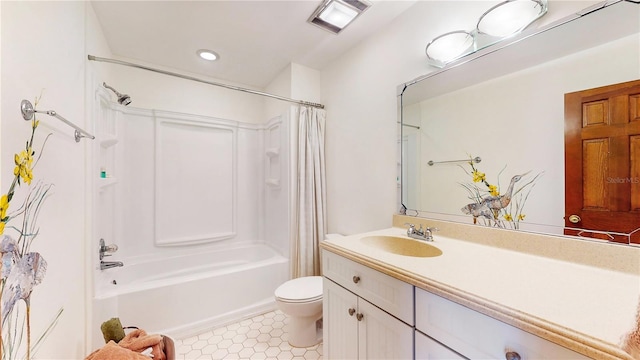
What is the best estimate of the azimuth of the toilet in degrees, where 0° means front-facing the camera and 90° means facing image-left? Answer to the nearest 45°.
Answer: approximately 45°

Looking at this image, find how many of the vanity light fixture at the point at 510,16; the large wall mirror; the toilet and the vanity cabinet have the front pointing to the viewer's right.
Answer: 0

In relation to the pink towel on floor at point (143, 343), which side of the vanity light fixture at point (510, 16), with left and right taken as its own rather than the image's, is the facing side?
front

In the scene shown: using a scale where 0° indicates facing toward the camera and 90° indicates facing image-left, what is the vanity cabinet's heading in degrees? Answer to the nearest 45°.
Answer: approximately 45°

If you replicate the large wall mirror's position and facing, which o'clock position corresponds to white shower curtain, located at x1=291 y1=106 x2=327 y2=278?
The white shower curtain is roughly at 2 o'clock from the large wall mirror.

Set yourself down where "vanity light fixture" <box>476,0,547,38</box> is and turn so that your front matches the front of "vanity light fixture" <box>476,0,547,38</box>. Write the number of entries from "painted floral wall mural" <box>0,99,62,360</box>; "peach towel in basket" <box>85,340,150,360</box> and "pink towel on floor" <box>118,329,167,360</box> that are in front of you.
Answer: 3

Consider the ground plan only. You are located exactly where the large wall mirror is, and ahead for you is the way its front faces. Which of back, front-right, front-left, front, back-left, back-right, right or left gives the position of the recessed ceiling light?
front-right

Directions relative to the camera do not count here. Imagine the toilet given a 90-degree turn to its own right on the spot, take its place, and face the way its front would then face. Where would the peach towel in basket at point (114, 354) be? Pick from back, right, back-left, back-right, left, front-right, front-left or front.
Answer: left

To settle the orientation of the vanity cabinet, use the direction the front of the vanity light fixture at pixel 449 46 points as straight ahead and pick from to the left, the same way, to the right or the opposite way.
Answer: the same way

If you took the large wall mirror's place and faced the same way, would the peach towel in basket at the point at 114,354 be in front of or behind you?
in front

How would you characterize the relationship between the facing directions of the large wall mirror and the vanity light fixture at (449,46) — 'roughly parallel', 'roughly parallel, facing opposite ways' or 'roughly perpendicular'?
roughly parallel

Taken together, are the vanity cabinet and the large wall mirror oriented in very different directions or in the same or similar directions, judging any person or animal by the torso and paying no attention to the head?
same or similar directions
